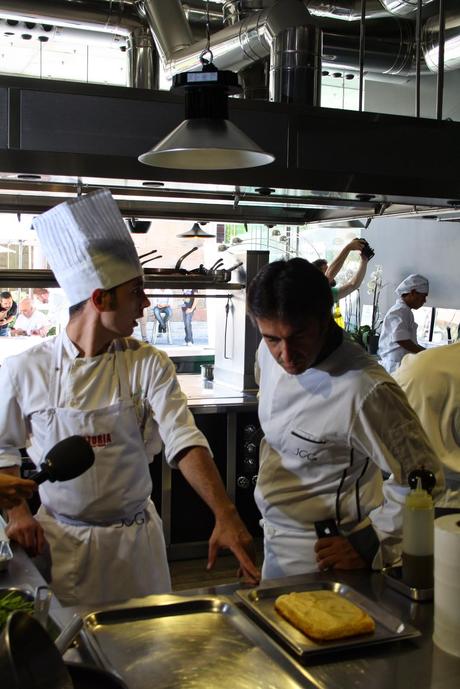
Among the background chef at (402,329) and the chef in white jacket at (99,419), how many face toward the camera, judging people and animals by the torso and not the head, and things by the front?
1

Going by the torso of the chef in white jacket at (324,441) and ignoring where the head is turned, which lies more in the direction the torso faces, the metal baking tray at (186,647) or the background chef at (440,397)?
the metal baking tray

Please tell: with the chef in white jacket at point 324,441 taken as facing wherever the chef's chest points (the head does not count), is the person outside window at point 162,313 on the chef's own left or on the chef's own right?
on the chef's own right
